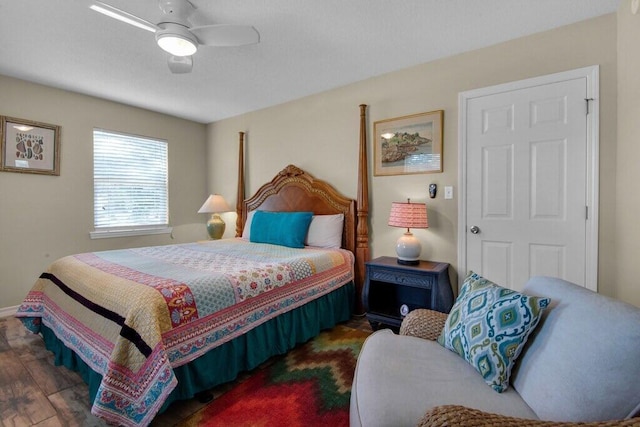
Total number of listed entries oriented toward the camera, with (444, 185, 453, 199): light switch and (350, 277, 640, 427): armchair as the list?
1

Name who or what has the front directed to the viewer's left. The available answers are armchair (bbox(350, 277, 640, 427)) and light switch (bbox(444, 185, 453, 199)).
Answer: the armchair

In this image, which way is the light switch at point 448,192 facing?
toward the camera

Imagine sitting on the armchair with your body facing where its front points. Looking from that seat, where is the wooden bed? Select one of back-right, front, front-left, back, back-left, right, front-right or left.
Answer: front

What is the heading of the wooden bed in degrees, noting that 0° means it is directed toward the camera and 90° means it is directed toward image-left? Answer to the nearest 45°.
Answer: approximately 45°

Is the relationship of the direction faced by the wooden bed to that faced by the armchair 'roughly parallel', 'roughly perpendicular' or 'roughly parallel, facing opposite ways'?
roughly perpendicular

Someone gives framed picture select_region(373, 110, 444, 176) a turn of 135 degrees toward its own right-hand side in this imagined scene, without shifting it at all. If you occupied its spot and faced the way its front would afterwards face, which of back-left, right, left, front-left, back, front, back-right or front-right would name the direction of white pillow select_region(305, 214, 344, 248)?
left

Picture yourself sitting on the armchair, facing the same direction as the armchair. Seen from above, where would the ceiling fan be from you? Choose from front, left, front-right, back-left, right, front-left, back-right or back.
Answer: front

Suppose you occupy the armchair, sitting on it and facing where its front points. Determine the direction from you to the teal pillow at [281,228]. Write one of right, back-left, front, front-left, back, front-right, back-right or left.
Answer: front-right

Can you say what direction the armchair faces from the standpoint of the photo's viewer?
facing to the left of the viewer

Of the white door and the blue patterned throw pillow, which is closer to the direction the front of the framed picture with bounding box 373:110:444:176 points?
the blue patterned throw pillow

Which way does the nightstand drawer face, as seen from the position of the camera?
facing the viewer and to the left of the viewer

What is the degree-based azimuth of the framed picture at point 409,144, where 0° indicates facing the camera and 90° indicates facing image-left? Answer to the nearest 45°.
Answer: approximately 45°
